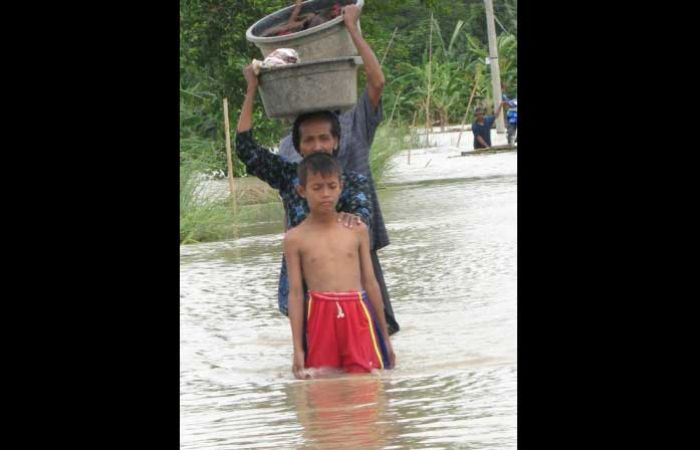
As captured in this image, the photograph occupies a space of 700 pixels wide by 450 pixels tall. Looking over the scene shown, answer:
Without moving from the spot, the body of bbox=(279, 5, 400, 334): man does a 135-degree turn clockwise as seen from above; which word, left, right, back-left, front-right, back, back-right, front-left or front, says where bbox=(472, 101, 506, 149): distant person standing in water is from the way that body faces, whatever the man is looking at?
front-right

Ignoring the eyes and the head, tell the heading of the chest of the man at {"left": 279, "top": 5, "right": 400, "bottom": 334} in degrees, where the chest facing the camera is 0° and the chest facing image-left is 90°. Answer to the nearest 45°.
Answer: approximately 0°

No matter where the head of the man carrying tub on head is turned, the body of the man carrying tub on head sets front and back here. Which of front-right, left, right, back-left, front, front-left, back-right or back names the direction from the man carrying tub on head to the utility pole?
back

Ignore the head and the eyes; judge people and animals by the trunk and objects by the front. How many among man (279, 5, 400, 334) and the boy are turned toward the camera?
2

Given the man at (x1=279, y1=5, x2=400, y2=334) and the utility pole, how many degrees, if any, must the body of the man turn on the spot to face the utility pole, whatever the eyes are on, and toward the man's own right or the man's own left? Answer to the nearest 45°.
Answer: approximately 180°
